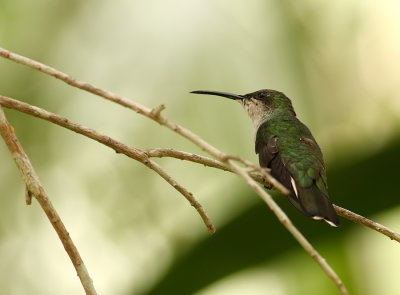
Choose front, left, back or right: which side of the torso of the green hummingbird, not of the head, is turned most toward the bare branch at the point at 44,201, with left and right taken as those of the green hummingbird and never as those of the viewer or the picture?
left

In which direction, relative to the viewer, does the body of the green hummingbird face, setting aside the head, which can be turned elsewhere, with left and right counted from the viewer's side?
facing away from the viewer and to the left of the viewer

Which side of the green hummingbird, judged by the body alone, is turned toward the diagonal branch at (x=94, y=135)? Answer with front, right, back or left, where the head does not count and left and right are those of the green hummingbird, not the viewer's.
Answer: left
